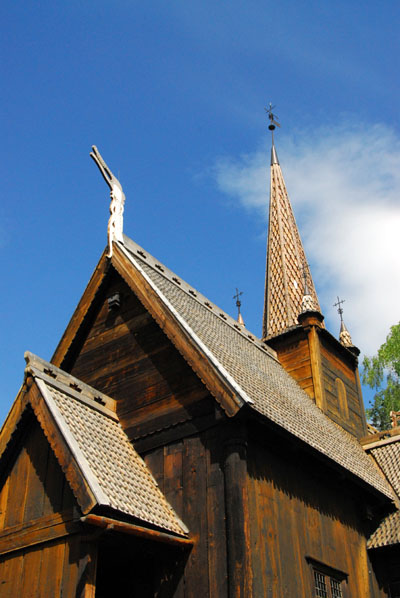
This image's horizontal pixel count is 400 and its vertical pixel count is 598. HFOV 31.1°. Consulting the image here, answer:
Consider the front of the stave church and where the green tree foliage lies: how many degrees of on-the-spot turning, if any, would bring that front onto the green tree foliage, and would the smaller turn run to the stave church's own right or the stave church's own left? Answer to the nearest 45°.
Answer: approximately 180°

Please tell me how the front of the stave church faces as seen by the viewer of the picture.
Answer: facing the viewer and to the left of the viewer
